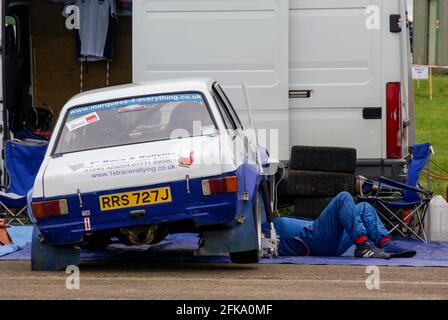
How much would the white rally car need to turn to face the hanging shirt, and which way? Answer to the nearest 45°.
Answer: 0° — it already faces it

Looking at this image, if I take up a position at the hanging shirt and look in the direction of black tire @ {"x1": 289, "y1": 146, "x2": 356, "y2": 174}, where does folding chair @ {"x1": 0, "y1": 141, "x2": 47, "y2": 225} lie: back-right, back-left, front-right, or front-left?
front-right

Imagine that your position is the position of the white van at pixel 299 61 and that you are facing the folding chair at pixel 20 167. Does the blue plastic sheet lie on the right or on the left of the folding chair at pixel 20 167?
left

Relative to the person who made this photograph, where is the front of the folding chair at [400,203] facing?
facing to the left of the viewer

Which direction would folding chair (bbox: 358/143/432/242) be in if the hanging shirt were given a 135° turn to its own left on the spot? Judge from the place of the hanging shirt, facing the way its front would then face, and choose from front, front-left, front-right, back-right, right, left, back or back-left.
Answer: right

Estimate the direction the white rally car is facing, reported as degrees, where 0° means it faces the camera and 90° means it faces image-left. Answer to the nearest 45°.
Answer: approximately 180°

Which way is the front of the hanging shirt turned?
toward the camera

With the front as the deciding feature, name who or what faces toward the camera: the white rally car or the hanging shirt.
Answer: the hanging shirt

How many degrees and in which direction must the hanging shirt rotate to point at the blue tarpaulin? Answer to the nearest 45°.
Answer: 0° — it already faces it

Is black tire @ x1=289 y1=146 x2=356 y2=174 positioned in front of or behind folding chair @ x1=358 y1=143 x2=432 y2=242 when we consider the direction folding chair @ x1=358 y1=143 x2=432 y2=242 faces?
in front
